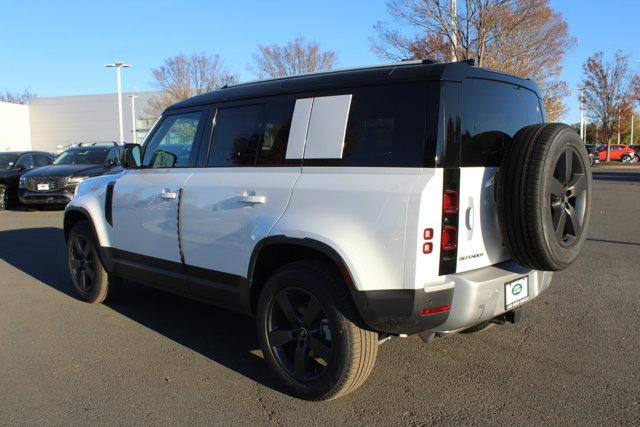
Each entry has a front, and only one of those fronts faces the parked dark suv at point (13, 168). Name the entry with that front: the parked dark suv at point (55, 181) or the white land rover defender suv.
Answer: the white land rover defender suv

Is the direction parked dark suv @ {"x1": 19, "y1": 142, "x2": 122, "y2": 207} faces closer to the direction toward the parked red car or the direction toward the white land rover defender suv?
the white land rover defender suv

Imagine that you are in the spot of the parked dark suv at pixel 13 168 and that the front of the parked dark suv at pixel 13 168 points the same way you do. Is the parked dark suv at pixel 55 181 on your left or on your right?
on your left

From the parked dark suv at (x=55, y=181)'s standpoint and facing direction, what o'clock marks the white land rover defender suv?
The white land rover defender suv is roughly at 10 o'clock from the parked dark suv.

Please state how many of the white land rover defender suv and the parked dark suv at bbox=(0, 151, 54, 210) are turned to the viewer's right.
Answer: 0

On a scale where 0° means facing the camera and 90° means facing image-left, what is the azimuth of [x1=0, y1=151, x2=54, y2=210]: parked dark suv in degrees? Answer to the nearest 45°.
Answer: approximately 45°

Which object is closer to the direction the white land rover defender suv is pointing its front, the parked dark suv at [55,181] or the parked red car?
the parked dark suv

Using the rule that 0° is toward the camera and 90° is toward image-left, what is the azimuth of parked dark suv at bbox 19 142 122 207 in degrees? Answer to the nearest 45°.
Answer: approximately 45°

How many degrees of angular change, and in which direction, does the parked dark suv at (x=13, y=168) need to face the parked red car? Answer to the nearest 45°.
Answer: approximately 135° to its left

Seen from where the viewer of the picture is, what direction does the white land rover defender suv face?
facing away from the viewer and to the left of the viewer

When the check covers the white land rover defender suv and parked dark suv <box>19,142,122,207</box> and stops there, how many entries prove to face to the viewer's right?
0

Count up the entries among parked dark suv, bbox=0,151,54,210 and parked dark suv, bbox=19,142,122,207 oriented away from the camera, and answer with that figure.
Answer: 0

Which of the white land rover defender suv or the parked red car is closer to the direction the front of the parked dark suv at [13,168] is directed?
the white land rover defender suv

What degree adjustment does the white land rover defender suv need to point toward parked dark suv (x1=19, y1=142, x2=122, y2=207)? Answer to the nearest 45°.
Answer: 0° — it already faces it

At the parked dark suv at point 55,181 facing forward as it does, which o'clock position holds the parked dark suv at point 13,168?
the parked dark suv at point 13,168 is roughly at 4 o'clock from the parked dark suv at point 55,181.
